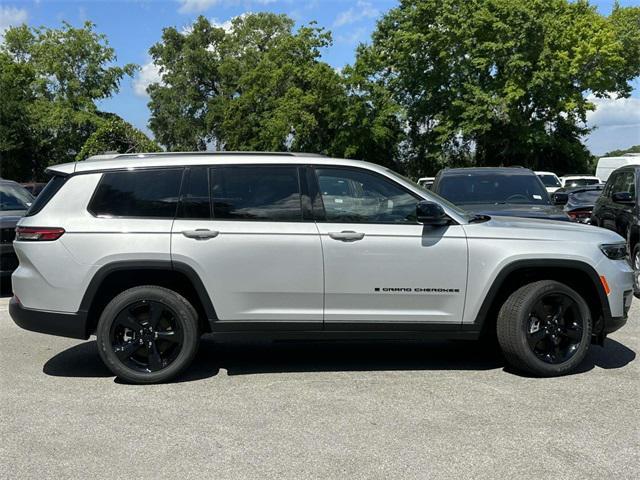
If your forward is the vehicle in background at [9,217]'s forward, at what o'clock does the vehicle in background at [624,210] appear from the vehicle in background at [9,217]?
the vehicle in background at [624,210] is roughly at 10 o'clock from the vehicle in background at [9,217].

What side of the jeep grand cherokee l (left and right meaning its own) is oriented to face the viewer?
right

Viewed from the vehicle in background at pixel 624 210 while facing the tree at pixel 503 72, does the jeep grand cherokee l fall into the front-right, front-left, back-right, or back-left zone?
back-left

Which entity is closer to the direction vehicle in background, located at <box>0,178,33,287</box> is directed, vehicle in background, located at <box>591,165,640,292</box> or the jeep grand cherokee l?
the jeep grand cherokee l

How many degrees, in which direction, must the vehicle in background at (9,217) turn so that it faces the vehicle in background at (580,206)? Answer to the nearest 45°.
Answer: approximately 90° to its left

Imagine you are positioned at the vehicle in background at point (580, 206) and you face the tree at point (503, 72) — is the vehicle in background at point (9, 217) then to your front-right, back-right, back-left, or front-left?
back-left

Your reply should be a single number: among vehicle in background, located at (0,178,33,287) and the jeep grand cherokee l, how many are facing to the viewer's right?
1
